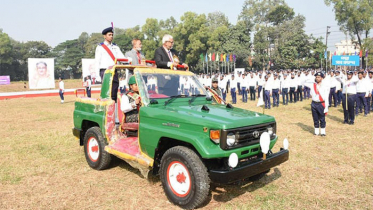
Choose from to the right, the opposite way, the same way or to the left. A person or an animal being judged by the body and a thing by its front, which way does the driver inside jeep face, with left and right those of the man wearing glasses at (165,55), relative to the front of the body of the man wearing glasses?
the same way

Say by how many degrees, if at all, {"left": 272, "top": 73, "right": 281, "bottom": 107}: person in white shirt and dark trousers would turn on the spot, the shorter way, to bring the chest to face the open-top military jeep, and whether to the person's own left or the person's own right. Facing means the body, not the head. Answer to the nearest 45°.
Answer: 0° — they already face it

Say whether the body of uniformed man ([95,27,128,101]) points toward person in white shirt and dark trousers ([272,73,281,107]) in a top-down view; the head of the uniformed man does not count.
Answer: no

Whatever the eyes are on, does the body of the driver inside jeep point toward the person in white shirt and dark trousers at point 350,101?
no

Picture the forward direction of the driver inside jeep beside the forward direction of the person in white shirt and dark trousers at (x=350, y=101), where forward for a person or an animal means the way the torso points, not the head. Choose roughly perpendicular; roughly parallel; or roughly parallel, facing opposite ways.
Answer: roughly perpendicular

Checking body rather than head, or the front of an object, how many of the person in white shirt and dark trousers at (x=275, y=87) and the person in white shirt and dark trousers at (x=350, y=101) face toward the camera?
2

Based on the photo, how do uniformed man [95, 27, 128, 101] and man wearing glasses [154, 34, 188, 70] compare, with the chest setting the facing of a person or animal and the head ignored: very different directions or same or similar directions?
same or similar directions

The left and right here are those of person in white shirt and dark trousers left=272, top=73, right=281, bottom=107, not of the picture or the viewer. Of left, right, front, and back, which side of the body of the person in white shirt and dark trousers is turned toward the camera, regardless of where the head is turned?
front

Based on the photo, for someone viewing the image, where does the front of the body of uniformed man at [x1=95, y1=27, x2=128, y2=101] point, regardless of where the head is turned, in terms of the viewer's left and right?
facing the viewer and to the right of the viewer

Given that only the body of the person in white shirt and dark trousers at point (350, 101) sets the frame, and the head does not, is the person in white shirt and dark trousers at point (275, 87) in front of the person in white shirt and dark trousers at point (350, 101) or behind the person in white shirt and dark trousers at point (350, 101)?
behind
